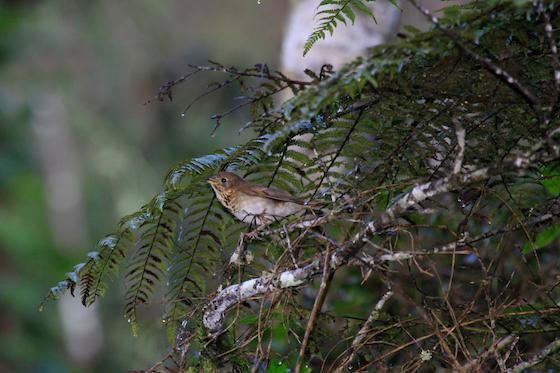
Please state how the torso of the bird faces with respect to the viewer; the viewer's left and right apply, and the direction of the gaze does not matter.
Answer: facing to the left of the viewer
